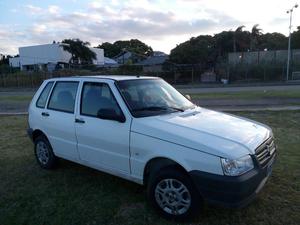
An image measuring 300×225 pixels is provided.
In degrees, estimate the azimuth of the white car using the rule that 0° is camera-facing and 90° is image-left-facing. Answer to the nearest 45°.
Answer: approximately 315°
